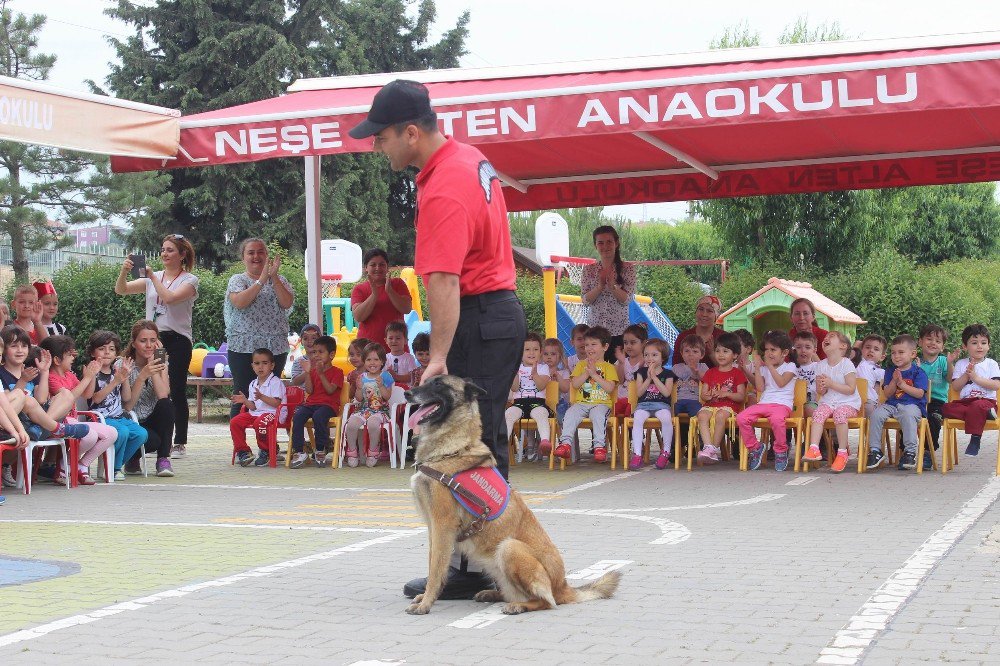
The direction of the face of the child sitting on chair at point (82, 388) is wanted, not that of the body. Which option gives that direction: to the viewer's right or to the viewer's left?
to the viewer's right

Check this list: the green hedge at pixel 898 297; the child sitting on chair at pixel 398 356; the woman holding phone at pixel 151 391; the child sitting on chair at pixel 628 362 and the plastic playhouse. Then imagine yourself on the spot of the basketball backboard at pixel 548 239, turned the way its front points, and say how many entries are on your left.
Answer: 2

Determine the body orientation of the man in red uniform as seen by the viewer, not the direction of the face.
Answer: to the viewer's left

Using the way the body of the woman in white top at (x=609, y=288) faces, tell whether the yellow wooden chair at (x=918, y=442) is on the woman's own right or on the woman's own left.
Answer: on the woman's own left

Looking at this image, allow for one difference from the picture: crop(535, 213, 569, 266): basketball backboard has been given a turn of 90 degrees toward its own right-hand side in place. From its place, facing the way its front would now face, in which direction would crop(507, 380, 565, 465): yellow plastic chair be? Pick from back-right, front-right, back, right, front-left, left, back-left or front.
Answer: front-left

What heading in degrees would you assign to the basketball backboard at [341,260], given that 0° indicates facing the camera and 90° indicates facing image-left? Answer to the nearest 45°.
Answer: approximately 0°

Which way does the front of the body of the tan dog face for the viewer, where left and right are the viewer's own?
facing to the left of the viewer

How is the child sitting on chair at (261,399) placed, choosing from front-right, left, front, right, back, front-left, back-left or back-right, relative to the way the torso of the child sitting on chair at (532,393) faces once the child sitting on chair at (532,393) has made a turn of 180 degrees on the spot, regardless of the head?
left

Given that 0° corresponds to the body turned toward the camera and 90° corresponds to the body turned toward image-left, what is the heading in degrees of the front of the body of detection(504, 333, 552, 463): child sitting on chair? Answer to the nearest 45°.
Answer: approximately 0°

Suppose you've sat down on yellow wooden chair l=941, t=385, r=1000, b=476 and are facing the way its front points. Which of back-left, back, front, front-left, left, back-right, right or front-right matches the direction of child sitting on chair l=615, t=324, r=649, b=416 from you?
right

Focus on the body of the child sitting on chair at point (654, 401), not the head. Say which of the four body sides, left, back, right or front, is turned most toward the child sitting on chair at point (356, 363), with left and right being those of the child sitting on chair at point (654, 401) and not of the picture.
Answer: right

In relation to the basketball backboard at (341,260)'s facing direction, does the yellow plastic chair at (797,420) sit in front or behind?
in front
